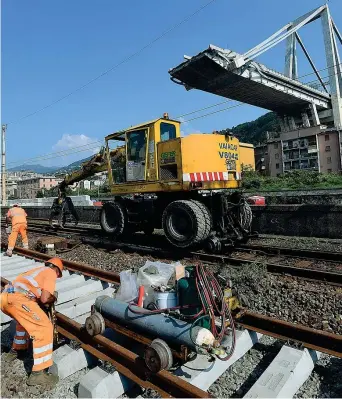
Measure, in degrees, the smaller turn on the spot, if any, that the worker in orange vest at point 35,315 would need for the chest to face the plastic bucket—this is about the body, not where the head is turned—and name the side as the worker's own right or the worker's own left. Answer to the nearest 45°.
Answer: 0° — they already face it

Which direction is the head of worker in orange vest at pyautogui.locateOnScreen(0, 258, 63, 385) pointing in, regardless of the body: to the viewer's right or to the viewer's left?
to the viewer's right

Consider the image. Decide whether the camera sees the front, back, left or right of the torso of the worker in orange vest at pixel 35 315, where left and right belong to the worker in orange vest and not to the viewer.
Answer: right

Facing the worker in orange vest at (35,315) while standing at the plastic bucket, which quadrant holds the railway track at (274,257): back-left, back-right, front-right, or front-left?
back-right

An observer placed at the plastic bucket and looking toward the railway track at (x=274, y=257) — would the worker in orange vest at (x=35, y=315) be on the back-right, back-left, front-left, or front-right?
back-left

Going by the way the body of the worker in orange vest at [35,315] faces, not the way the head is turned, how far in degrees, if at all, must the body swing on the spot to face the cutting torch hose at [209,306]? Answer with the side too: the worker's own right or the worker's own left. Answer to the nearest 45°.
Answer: approximately 45° to the worker's own right
